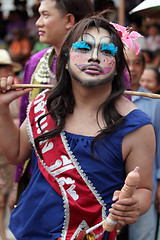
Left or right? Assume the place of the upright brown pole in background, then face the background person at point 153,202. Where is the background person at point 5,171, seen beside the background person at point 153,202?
right

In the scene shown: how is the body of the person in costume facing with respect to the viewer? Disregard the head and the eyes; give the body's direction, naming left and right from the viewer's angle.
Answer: facing the viewer

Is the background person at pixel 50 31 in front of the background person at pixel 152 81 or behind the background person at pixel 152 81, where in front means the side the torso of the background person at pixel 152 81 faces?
in front

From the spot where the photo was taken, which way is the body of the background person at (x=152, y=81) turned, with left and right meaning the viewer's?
facing the viewer and to the left of the viewer
